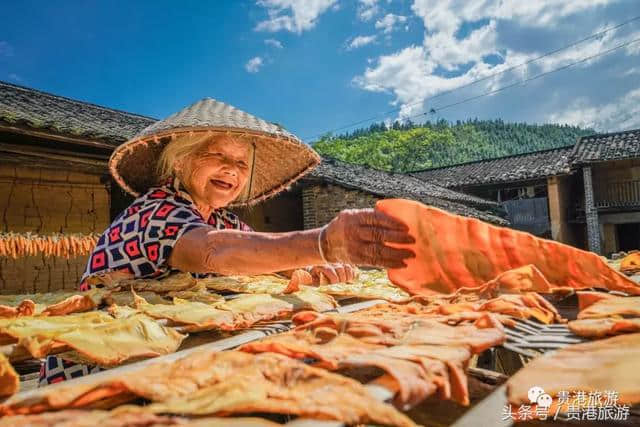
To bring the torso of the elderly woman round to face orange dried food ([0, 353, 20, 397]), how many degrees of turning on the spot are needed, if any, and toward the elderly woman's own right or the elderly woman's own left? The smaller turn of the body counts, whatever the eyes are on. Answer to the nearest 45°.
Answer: approximately 45° to the elderly woman's own right

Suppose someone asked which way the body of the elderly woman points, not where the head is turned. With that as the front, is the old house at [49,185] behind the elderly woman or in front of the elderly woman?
behind

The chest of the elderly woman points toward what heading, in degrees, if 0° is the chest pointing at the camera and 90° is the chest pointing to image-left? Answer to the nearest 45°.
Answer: approximately 315°

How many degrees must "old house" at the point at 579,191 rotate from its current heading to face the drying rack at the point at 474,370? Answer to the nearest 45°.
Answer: approximately 45° to its left

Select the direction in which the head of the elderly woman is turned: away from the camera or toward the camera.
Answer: toward the camera

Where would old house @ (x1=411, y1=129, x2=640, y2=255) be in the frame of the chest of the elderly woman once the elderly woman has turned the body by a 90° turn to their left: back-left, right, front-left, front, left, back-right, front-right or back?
front

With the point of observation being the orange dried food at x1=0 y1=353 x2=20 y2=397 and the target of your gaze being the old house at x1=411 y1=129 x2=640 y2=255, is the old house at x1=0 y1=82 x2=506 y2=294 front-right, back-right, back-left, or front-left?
front-left

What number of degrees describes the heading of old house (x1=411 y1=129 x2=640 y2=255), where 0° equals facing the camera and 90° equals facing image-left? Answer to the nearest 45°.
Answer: approximately 45°
